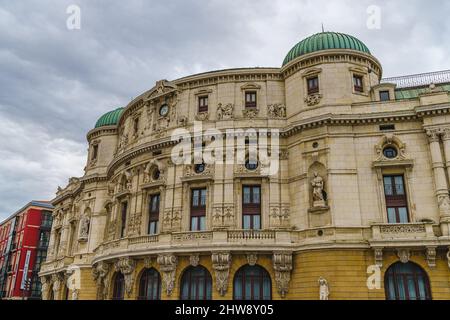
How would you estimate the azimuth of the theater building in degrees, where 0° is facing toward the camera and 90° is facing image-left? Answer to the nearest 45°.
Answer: approximately 45°

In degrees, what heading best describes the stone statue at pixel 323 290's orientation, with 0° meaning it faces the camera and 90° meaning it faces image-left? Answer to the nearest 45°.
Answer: approximately 0°
